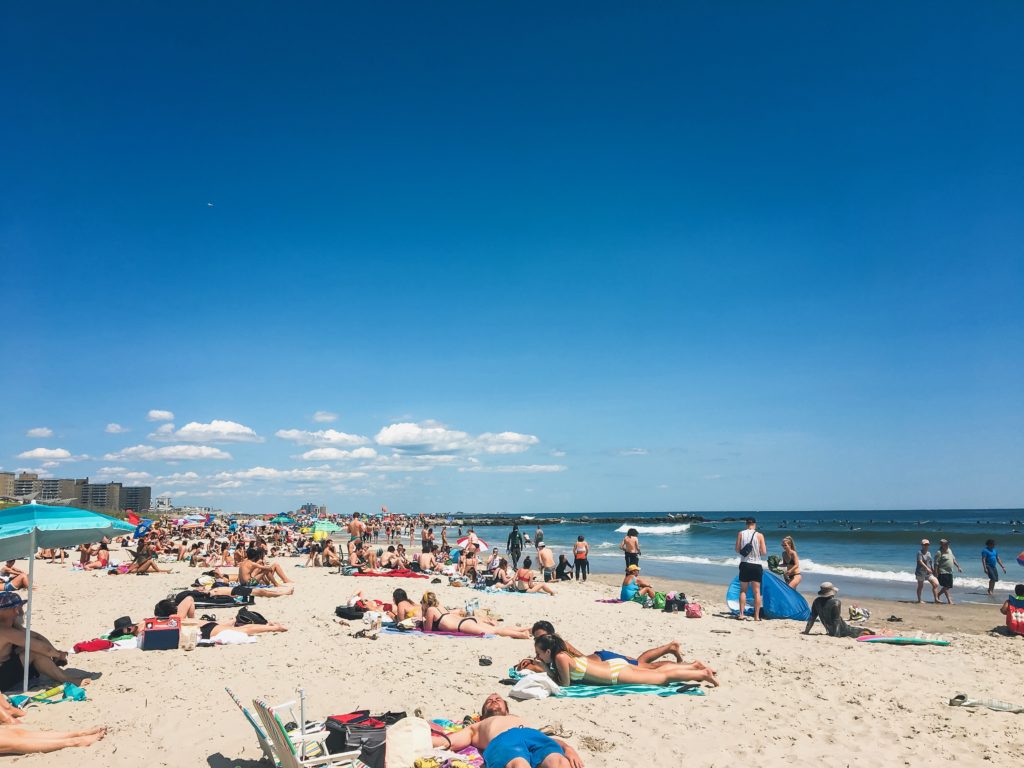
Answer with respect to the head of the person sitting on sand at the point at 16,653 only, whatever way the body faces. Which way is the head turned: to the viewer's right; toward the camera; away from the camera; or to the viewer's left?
to the viewer's right

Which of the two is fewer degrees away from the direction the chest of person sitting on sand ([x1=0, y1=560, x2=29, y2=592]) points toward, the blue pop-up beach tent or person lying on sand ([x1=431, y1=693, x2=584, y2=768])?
the blue pop-up beach tent

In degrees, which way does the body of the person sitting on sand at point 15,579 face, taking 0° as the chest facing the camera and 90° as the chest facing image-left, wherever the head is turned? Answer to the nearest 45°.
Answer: approximately 270°

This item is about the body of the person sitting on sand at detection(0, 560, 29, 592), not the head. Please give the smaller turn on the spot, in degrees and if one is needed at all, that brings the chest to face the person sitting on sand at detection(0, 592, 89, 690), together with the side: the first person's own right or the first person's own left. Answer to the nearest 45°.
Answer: approximately 90° to the first person's own right

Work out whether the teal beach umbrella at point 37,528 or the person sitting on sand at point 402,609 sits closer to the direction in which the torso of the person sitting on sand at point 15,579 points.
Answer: the person sitting on sand
